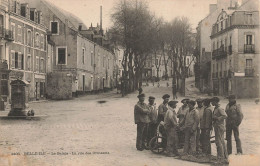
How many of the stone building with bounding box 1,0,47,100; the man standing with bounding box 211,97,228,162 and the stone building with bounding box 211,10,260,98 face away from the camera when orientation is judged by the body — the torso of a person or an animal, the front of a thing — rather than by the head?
0

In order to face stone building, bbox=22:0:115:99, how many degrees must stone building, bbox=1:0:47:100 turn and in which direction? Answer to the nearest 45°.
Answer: approximately 90° to its left

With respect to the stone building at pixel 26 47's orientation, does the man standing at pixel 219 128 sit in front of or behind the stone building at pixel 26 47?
in front

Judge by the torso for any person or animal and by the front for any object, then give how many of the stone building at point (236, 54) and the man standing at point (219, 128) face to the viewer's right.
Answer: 0

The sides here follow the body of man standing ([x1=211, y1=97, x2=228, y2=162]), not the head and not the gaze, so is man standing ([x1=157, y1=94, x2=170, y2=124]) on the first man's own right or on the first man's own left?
on the first man's own right

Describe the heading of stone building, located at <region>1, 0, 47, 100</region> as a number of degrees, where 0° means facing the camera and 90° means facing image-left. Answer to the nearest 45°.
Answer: approximately 315°

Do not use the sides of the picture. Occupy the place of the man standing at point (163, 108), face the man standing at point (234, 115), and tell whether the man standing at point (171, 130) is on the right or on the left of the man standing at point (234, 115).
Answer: right

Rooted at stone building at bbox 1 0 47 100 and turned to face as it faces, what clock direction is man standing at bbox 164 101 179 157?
The man standing is roughly at 1 o'clock from the stone building.

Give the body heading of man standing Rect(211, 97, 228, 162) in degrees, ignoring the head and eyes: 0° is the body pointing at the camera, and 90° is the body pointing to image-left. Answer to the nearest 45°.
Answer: approximately 45°

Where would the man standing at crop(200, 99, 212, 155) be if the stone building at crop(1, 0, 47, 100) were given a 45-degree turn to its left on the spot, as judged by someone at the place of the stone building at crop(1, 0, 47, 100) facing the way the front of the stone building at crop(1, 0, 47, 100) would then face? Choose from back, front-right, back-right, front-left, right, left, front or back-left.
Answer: right

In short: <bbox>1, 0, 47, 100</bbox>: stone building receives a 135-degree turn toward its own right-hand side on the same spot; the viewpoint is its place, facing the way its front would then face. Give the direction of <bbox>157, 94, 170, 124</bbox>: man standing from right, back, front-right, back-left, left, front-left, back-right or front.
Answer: left

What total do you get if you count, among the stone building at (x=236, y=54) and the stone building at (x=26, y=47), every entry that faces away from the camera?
0

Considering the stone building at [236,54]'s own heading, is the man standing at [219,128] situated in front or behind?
in front
